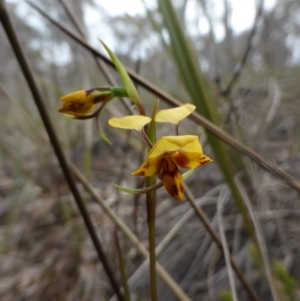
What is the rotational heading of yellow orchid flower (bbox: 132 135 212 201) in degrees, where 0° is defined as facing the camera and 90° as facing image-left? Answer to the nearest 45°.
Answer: approximately 0°
